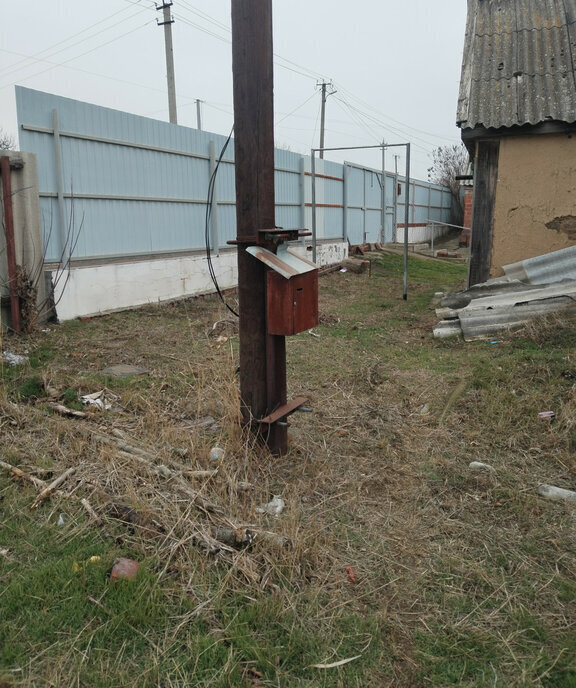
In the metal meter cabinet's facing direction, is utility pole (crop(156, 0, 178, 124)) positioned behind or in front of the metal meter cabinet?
behind

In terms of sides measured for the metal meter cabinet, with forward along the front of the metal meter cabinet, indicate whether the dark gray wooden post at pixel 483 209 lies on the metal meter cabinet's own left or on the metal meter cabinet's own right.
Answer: on the metal meter cabinet's own left

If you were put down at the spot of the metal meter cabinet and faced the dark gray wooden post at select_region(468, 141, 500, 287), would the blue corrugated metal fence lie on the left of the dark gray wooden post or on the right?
left

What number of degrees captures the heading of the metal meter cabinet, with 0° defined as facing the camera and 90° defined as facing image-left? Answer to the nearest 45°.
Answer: approximately 315°
